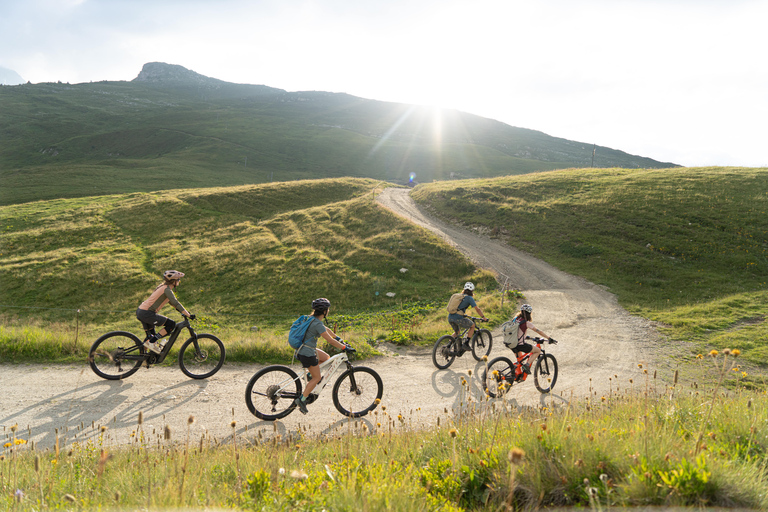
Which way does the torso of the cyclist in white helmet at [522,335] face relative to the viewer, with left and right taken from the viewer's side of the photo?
facing to the right of the viewer

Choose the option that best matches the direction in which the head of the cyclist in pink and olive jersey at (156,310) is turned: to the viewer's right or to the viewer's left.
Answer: to the viewer's right

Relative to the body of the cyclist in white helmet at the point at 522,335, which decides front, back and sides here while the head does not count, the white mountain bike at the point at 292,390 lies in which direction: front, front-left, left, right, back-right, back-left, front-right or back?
back-right

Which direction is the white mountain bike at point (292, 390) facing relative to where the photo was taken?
to the viewer's right

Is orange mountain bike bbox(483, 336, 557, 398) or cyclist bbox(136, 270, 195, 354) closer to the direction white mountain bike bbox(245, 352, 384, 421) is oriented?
the orange mountain bike

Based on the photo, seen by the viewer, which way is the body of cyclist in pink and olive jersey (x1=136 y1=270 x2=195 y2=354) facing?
to the viewer's right

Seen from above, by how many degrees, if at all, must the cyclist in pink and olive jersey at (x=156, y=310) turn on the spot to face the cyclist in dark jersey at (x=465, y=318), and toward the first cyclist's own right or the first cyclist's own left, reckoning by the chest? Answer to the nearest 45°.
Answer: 0° — they already face them

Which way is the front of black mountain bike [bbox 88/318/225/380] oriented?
to the viewer's right
